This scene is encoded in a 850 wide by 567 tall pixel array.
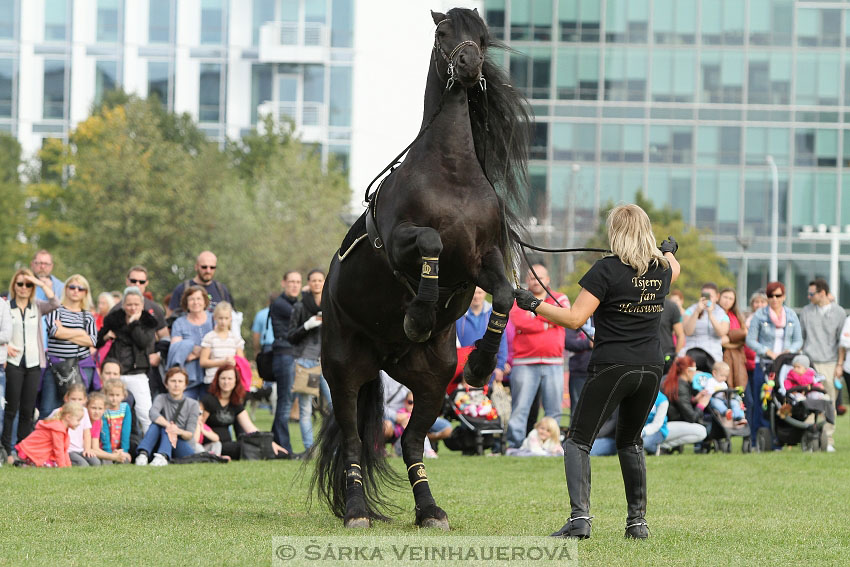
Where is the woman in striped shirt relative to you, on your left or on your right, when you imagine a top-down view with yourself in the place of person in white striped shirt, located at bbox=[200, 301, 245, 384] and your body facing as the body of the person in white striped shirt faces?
on your right

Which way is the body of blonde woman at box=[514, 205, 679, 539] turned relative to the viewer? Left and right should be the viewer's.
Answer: facing away from the viewer and to the left of the viewer

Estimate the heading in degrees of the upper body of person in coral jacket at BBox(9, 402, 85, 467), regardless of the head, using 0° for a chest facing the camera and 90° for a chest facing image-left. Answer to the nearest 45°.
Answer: approximately 270°

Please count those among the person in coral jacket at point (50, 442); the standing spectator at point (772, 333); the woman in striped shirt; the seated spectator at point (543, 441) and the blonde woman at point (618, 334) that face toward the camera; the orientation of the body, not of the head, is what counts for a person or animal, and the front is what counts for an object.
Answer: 3

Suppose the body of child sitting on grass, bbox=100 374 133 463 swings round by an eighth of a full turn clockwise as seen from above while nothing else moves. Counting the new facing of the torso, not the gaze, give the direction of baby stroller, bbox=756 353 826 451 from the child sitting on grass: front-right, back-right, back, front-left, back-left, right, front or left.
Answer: back-left

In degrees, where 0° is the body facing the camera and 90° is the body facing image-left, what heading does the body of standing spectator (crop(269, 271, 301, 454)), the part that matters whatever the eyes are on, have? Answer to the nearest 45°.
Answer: approximately 315°

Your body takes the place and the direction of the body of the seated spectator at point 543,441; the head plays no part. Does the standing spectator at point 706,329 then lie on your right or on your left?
on your left

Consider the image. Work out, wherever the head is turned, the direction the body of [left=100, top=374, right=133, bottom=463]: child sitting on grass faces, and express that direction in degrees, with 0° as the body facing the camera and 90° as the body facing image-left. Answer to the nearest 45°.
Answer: approximately 0°

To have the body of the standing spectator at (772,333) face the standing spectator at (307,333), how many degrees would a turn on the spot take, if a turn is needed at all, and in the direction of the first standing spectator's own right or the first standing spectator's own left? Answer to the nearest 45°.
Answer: approximately 45° to the first standing spectator's own right
